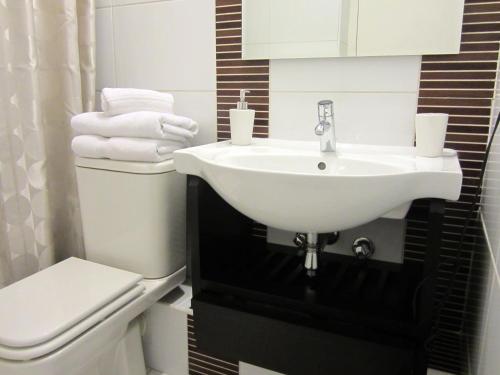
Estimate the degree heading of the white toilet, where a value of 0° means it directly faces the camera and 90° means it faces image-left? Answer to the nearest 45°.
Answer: approximately 45°

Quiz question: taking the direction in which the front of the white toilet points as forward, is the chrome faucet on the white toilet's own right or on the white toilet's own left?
on the white toilet's own left

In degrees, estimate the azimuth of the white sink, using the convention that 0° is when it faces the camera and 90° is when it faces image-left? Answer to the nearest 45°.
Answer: approximately 0°

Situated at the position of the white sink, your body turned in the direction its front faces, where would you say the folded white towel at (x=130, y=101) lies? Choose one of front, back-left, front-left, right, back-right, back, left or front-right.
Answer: back-right

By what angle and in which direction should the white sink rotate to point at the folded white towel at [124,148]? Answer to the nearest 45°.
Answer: approximately 135° to its right

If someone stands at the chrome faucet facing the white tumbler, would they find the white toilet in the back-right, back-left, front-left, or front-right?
back-right

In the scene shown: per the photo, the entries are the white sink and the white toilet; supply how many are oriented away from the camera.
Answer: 0
